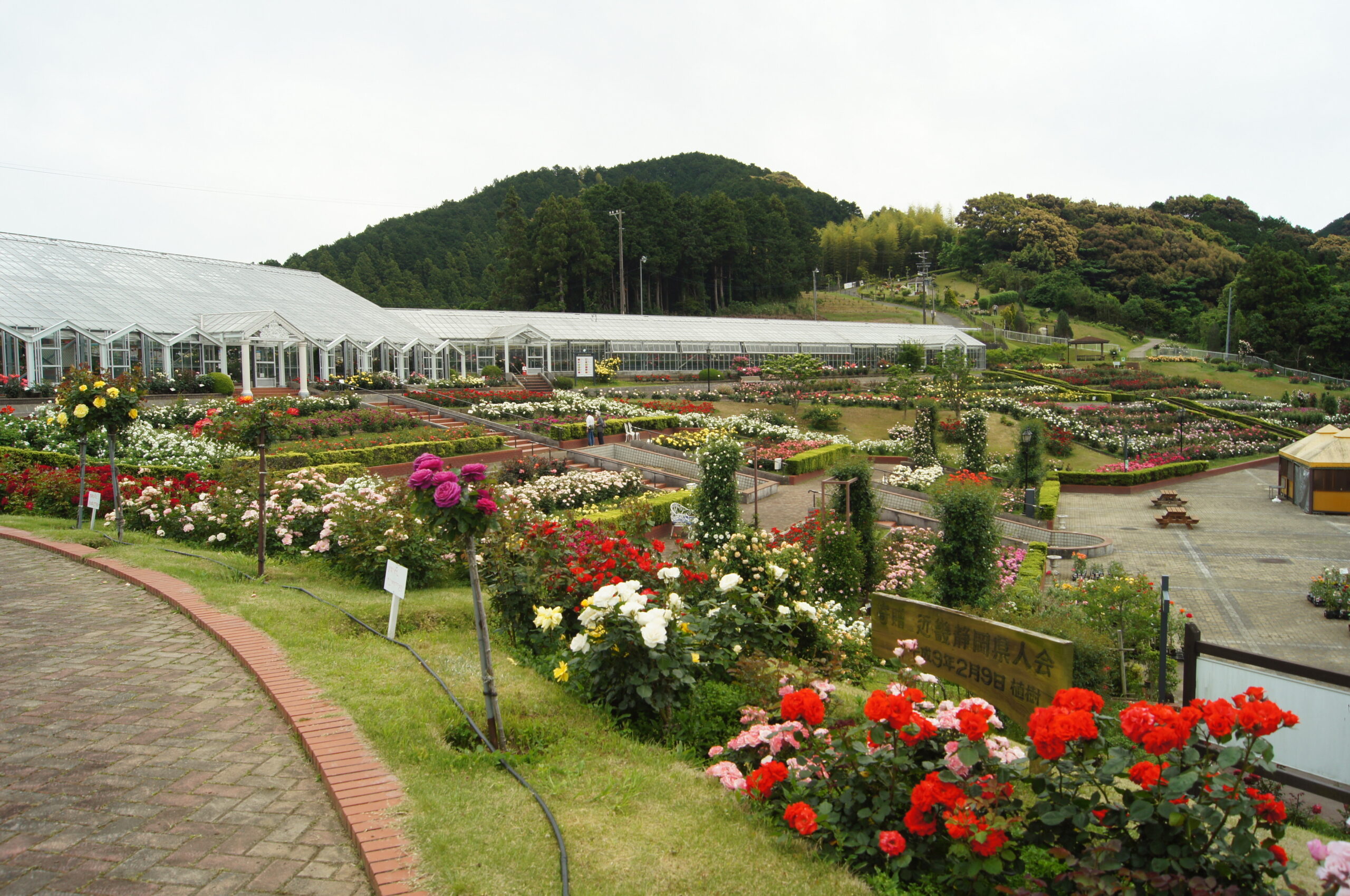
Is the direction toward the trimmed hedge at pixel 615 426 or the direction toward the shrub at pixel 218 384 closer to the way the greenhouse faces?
the trimmed hedge

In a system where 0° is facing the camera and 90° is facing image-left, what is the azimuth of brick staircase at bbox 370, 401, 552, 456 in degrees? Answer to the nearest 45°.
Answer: approximately 315°

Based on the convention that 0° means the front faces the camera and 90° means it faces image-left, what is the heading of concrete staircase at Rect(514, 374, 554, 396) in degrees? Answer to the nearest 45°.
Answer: approximately 315°

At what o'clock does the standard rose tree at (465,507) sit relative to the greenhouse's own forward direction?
The standard rose tree is roughly at 1 o'clock from the greenhouse.

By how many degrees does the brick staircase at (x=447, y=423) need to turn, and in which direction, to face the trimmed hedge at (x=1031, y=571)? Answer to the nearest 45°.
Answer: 0° — it already faces it
